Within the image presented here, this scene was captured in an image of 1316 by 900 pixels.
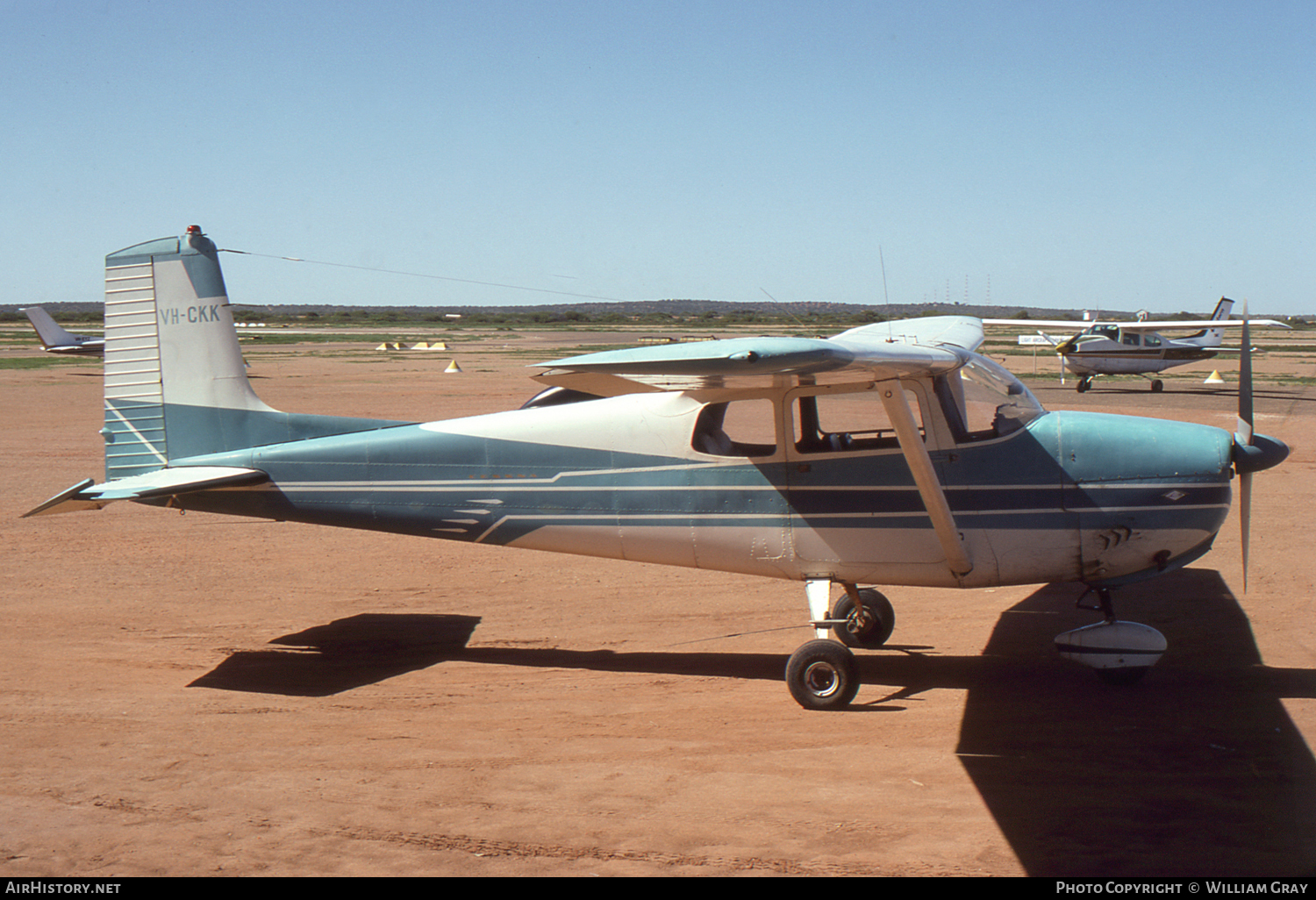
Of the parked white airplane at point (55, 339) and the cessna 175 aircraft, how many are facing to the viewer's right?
2

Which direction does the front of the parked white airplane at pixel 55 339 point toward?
to the viewer's right

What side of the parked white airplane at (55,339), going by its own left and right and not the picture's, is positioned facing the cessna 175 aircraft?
right

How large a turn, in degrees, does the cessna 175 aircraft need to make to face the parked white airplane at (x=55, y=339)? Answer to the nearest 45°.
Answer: approximately 135° to its left

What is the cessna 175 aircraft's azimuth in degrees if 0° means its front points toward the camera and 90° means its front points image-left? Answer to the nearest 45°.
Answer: approximately 270°
